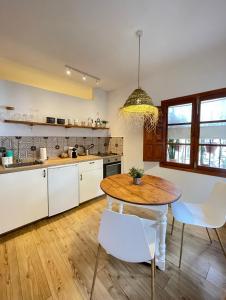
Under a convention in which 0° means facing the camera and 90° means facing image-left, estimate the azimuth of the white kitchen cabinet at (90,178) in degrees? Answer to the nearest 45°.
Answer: approximately 315°
